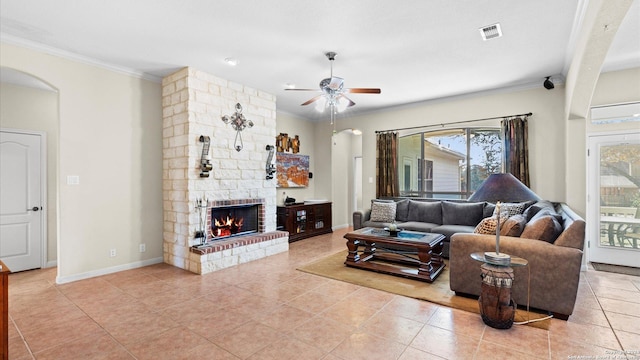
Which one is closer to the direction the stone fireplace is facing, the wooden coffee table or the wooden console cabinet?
the wooden coffee table

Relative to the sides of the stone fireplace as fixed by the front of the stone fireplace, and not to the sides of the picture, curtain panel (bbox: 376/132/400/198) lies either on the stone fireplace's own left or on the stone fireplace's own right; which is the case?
on the stone fireplace's own left

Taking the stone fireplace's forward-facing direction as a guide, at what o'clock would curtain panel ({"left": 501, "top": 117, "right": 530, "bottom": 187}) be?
The curtain panel is roughly at 11 o'clock from the stone fireplace.

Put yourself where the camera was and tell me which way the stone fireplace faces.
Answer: facing the viewer and to the right of the viewer

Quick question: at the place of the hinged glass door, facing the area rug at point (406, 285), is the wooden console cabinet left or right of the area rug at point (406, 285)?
right

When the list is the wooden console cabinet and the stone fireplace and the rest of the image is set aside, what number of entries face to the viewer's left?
0
